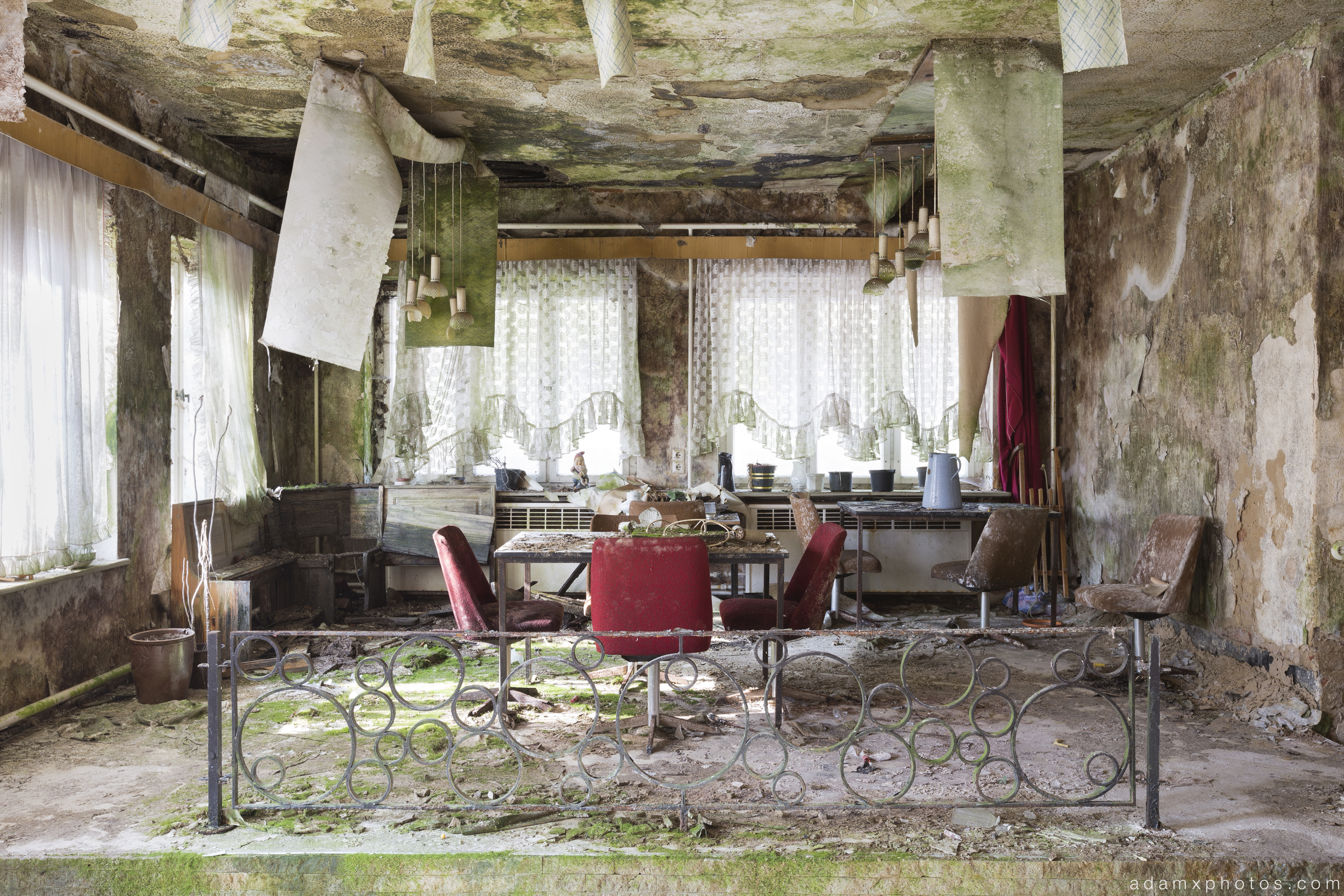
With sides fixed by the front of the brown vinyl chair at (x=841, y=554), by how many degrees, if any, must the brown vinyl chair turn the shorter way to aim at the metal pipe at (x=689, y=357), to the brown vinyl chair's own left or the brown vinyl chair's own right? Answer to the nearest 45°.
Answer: approximately 135° to the brown vinyl chair's own left

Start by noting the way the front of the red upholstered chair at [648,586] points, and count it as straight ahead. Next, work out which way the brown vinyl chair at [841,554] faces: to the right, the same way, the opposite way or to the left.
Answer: to the right

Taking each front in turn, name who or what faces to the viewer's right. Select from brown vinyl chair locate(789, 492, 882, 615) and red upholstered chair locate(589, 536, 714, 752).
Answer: the brown vinyl chair

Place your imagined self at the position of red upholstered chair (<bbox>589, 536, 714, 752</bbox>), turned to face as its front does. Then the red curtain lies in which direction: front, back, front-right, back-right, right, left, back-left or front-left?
front-right

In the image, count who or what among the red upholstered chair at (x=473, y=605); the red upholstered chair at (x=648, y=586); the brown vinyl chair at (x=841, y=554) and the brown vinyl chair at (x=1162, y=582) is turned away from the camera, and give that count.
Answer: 1

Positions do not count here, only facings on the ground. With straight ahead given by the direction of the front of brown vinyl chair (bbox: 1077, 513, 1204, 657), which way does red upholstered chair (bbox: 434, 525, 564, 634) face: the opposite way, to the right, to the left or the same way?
the opposite way

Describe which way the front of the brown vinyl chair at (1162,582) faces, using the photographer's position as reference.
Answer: facing the viewer and to the left of the viewer

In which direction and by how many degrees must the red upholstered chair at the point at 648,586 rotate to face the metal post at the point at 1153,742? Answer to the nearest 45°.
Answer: approximately 135° to its right

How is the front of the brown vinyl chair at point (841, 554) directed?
to the viewer's right

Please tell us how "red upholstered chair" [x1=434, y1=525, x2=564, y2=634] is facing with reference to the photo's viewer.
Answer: facing to the right of the viewer

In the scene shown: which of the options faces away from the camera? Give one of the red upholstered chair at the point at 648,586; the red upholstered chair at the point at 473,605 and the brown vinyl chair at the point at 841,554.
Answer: the red upholstered chair at the point at 648,586

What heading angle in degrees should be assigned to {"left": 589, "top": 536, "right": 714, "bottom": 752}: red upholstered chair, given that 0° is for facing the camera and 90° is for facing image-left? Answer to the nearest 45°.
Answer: approximately 180°

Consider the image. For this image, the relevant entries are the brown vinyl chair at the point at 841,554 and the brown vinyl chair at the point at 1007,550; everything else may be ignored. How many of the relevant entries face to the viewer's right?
1

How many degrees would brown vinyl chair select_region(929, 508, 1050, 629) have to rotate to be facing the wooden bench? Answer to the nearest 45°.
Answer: approximately 45° to its left
